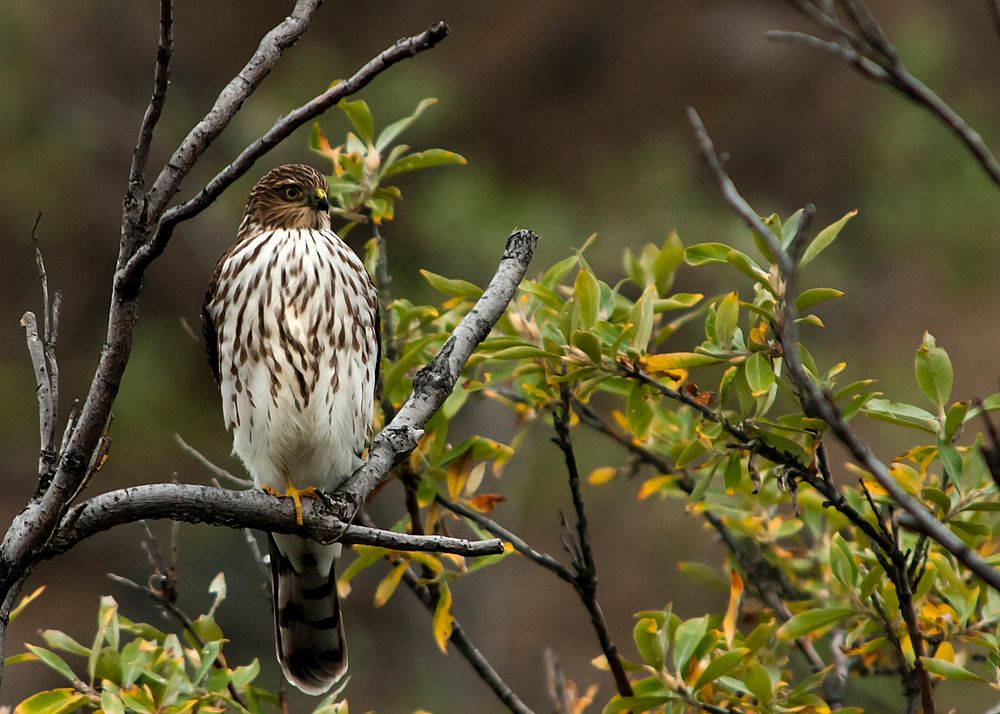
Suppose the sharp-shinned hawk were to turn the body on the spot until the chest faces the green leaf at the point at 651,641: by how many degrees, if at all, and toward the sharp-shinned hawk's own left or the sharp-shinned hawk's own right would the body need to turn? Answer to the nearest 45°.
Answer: approximately 45° to the sharp-shinned hawk's own left

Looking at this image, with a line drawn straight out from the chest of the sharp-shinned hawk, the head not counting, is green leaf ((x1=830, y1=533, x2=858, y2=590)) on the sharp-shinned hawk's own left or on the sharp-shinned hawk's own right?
on the sharp-shinned hawk's own left

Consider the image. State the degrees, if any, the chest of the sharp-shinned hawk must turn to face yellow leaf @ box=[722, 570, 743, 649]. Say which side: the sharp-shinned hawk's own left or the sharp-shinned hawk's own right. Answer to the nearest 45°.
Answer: approximately 45° to the sharp-shinned hawk's own left

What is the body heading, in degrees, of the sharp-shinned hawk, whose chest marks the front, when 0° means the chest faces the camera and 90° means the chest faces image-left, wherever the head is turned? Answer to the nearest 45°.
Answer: approximately 0°
